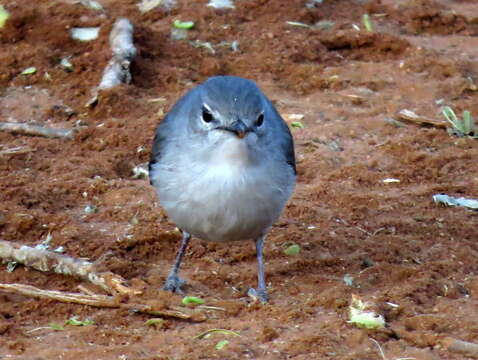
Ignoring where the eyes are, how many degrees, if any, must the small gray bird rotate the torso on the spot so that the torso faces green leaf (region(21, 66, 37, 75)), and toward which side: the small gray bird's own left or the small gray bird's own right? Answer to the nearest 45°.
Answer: approximately 135° to the small gray bird's own right

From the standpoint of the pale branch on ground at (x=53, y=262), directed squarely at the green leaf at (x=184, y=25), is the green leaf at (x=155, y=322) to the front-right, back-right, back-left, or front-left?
back-right

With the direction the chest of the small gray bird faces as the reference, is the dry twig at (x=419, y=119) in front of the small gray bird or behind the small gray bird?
behind

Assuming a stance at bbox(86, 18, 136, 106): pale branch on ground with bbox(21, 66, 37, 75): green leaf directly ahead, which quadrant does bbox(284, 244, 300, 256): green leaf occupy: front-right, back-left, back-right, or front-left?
back-left

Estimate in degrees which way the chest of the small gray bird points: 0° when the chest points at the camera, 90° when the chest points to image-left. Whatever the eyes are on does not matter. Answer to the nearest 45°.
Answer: approximately 0°

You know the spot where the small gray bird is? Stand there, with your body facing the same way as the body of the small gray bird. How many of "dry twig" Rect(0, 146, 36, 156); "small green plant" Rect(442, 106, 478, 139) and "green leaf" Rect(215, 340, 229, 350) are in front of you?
1

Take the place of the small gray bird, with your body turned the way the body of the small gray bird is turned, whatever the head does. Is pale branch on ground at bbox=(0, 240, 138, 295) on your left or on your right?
on your right

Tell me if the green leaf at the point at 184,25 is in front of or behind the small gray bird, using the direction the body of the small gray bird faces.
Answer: behind
